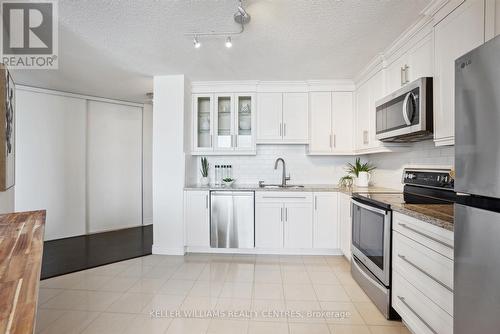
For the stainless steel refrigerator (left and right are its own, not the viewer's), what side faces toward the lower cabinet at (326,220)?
right

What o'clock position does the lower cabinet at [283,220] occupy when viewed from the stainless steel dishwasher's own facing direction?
The lower cabinet is roughly at 9 o'clock from the stainless steel dishwasher.

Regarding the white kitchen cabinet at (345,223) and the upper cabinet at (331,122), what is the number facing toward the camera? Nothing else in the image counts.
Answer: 1

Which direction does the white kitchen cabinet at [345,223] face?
to the viewer's left

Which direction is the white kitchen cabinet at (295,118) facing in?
toward the camera

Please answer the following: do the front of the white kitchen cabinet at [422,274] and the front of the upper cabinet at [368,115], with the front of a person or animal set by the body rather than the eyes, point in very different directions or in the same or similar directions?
same or similar directions

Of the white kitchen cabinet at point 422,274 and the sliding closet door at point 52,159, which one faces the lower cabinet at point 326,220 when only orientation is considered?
the sliding closet door

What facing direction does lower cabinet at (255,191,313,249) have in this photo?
toward the camera

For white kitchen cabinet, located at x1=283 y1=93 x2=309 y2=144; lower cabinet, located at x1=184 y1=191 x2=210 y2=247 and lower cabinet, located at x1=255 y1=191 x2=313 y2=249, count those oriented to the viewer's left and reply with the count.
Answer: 0

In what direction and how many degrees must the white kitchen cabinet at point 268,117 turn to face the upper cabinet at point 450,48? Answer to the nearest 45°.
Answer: approximately 45° to its left

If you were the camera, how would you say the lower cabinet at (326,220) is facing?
facing the viewer

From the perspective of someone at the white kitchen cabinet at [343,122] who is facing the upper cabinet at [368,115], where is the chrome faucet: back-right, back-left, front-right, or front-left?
back-right

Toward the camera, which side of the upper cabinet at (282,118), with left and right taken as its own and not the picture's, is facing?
front

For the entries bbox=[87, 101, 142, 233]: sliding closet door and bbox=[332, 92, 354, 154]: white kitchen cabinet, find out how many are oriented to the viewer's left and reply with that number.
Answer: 0

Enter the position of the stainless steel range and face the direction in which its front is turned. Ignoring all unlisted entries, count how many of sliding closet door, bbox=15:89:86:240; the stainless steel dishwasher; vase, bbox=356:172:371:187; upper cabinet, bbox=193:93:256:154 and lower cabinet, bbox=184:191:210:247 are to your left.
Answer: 0

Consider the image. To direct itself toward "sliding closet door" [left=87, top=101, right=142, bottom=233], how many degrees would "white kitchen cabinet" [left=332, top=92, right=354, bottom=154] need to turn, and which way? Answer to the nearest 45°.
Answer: approximately 90° to its right
